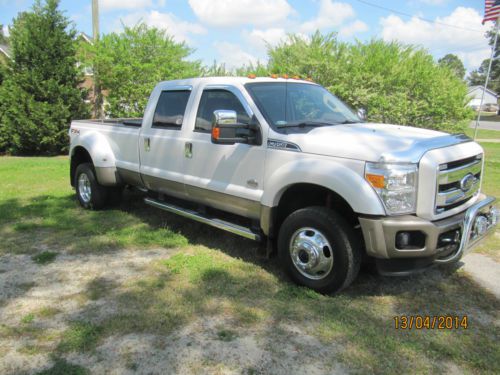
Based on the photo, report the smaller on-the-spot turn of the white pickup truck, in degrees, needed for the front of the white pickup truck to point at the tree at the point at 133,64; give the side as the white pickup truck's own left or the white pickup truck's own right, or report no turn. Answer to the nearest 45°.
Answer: approximately 180°

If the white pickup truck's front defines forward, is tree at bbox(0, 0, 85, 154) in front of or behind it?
behind

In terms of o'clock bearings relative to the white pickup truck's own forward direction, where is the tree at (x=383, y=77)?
The tree is roughly at 8 o'clock from the white pickup truck.

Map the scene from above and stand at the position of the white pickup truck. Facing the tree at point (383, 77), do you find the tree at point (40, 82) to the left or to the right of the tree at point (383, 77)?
left

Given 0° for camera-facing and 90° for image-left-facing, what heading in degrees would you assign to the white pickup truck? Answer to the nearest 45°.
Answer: approximately 315°

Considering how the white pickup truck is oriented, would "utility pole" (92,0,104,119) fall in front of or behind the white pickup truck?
behind

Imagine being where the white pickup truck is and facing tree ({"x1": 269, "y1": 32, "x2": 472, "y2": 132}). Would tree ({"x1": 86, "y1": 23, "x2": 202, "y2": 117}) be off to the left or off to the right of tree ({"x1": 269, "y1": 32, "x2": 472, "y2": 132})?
left
